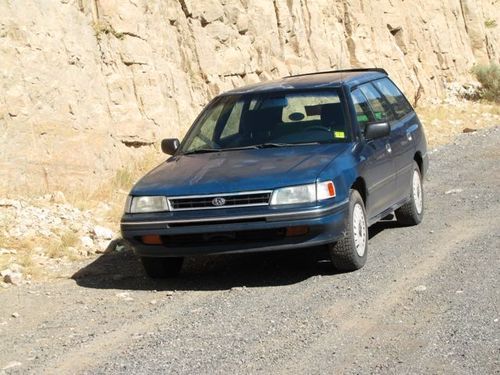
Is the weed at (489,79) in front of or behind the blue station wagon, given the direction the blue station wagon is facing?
behind

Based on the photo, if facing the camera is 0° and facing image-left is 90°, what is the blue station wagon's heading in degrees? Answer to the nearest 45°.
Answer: approximately 45°

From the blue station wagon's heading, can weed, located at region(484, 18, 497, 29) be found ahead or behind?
behind
